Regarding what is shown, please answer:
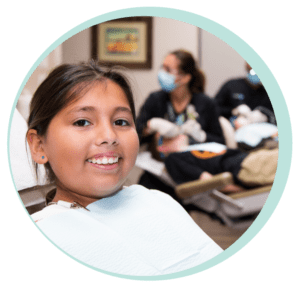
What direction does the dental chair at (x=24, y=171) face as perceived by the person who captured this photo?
facing the viewer and to the right of the viewer

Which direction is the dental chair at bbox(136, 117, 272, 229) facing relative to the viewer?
to the viewer's right
